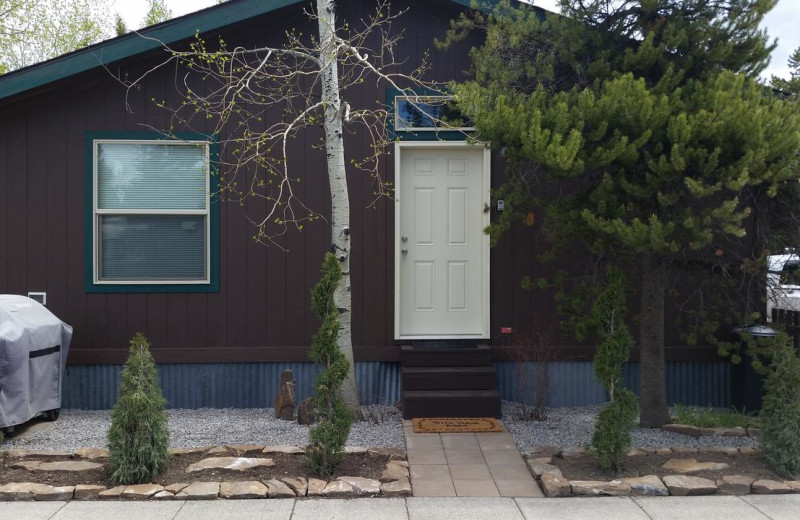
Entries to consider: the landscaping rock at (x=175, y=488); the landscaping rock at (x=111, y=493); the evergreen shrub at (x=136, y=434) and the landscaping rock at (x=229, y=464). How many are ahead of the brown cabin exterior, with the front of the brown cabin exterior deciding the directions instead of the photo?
4

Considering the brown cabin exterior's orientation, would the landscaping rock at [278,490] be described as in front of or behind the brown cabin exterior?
in front

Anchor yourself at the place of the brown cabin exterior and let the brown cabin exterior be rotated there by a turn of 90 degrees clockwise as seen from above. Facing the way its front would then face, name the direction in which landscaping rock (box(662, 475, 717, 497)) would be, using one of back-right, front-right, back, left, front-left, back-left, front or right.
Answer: back-left

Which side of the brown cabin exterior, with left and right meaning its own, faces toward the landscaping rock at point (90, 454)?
front

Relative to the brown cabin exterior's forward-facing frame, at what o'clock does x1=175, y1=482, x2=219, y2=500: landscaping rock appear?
The landscaping rock is roughly at 12 o'clock from the brown cabin exterior.

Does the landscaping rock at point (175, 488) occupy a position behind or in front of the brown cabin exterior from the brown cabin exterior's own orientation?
in front

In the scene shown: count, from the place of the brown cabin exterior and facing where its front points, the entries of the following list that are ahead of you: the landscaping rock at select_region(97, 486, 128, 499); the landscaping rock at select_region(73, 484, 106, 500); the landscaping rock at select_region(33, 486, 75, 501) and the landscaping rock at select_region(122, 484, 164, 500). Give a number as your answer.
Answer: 4

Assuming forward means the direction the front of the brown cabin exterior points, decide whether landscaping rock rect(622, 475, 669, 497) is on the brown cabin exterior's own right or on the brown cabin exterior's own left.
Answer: on the brown cabin exterior's own left

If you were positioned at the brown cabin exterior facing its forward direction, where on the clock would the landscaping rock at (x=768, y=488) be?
The landscaping rock is roughly at 10 o'clock from the brown cabin exterior.

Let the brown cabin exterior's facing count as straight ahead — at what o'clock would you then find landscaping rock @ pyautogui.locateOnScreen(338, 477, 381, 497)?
The landscaping rock is roughly at 11 o'clock from the brown cabin exterior.

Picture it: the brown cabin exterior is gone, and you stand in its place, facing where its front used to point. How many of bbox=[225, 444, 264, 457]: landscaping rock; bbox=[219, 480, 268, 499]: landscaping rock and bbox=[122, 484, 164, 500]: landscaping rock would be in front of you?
3

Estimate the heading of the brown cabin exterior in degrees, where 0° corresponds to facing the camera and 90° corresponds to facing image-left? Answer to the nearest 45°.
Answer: approximately 0°

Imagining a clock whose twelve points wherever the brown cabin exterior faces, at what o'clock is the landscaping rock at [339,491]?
The landscaping rock is roughly at 11 o'clock from the brown cabin exterior.

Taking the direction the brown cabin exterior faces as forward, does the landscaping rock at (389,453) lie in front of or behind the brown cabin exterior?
in front
